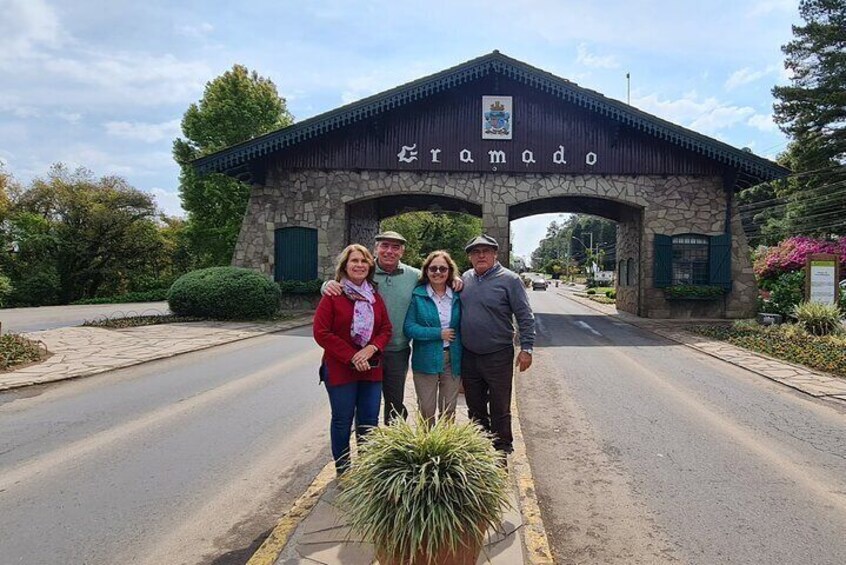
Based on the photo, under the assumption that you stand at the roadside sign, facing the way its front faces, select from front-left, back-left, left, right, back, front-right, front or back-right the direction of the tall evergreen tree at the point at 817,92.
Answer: back

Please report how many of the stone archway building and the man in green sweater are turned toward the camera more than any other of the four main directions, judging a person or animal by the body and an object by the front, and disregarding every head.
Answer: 2

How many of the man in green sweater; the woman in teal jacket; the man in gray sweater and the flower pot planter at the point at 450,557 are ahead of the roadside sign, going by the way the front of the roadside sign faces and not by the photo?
4

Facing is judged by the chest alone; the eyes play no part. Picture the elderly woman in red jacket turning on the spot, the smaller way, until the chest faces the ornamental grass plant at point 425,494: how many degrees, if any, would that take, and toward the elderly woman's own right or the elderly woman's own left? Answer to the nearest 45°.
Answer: approximately 45° to the elderly woman's own right

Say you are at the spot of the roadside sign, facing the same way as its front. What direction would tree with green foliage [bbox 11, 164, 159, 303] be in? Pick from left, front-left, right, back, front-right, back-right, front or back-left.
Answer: right

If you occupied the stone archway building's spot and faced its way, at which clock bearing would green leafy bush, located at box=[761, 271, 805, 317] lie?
The green leafy bush is roughly at 9 o'clock from the stone archway building.

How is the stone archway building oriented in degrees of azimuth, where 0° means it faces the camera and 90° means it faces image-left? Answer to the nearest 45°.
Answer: approximately 0°

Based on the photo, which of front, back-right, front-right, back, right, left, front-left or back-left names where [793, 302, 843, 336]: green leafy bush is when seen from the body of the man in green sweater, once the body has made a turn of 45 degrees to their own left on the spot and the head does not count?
left

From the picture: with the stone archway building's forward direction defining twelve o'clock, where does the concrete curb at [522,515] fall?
The concrete curb is roughly at 12 o'clock from the stone archway building.

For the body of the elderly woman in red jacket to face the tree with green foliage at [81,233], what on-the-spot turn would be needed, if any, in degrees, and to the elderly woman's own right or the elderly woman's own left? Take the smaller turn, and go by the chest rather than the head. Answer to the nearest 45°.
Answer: approximately 180°

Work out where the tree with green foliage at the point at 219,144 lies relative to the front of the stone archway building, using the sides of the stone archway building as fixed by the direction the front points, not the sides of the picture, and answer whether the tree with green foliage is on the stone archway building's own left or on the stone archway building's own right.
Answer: on the stone archway building's own right
